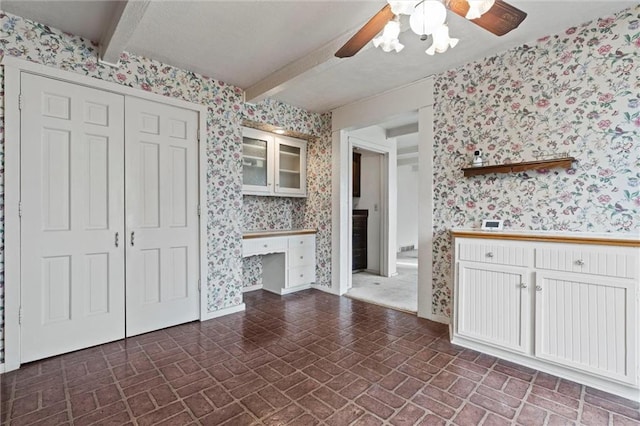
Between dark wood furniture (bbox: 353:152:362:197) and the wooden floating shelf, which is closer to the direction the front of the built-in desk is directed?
the wooden floating shelf

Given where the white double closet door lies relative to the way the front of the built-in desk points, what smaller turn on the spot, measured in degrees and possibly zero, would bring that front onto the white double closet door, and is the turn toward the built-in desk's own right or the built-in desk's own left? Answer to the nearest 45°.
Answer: approximately 90° to the built-in desk's own right

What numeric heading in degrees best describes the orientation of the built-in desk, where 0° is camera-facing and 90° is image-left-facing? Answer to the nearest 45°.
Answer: approximately 315°

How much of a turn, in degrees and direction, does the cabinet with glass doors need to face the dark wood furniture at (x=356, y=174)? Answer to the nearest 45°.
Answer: approximately 90° to its left

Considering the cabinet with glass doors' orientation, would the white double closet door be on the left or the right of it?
on its right

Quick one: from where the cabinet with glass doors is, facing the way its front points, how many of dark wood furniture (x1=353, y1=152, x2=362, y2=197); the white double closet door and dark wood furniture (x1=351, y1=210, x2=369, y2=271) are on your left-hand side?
2
